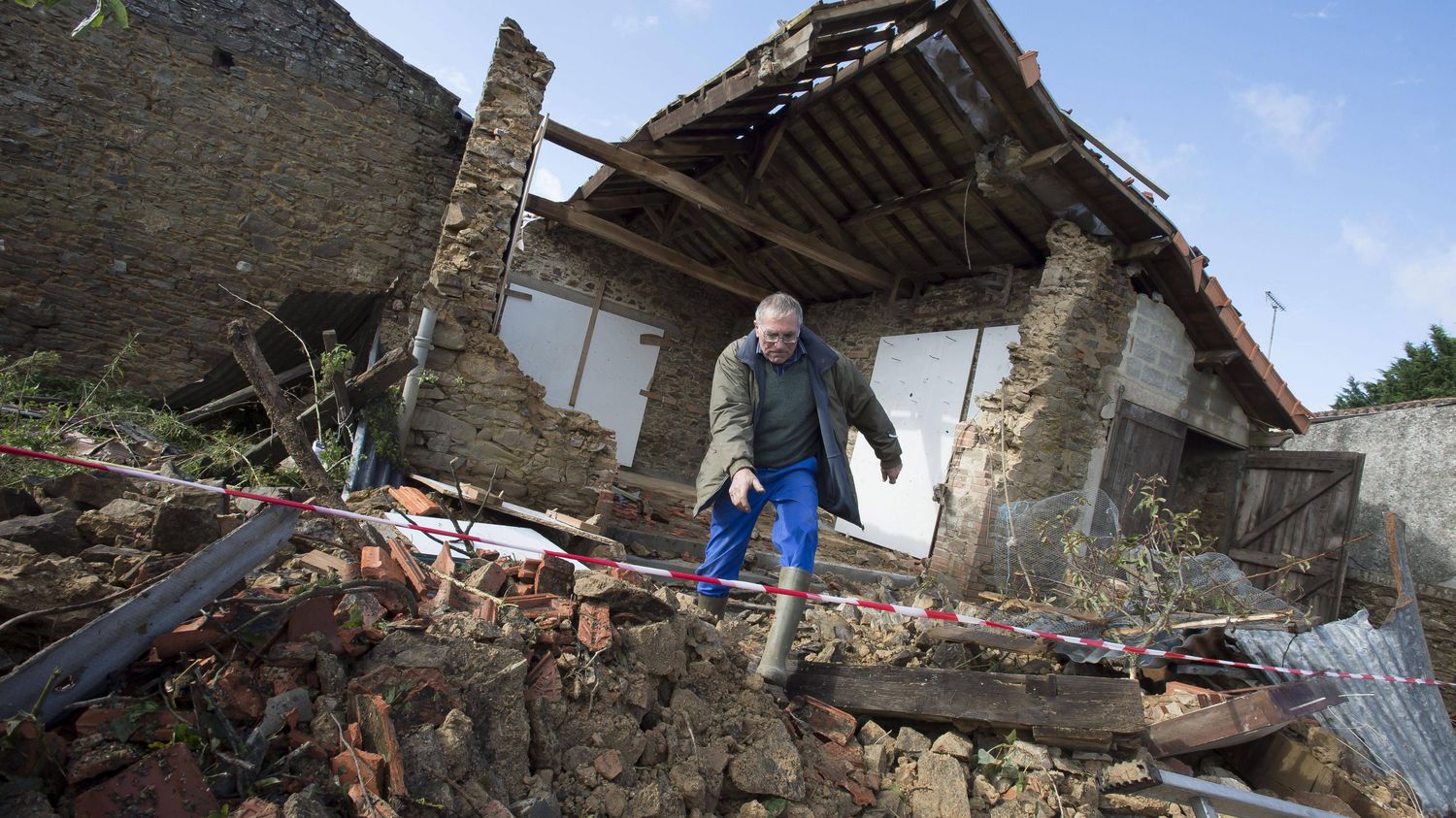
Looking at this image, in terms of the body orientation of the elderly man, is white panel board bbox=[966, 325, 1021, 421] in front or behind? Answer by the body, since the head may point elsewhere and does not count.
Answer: behind

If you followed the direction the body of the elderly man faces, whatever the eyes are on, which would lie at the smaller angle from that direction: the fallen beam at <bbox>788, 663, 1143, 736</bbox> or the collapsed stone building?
the fallen beam

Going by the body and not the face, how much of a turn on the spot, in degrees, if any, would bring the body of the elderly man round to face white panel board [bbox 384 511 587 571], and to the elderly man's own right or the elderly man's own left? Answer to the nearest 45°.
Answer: approximately 90° to the elderly man's own right

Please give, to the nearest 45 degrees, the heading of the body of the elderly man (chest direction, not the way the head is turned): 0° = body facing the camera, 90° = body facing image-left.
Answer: approximately 0°

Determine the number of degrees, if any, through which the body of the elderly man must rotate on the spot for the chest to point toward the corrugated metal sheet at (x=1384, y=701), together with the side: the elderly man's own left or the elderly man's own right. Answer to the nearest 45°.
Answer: approximately 90° to the elderly man's own left

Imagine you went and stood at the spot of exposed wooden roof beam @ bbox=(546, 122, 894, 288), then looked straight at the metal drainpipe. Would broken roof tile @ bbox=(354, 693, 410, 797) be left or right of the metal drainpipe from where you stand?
left

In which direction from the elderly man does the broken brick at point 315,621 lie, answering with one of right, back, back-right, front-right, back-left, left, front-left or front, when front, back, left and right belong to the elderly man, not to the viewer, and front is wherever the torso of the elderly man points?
front-right

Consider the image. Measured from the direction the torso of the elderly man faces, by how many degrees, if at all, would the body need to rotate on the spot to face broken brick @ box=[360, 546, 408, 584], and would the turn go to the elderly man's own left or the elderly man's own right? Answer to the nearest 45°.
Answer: approximately 45° to the elderly man's own right

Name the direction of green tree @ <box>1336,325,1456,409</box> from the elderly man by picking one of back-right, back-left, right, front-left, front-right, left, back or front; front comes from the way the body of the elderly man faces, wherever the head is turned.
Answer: back-left

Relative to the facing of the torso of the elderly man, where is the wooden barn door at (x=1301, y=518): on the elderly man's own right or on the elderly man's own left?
on the elderly man's own left

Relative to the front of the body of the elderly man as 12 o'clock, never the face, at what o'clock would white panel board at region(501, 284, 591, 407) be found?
The white panel board is roughly at 5 o'clock from the elderly man.

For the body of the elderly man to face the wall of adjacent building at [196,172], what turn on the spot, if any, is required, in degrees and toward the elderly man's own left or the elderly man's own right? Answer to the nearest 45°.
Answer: approximately 135° to the elderly man's own right
